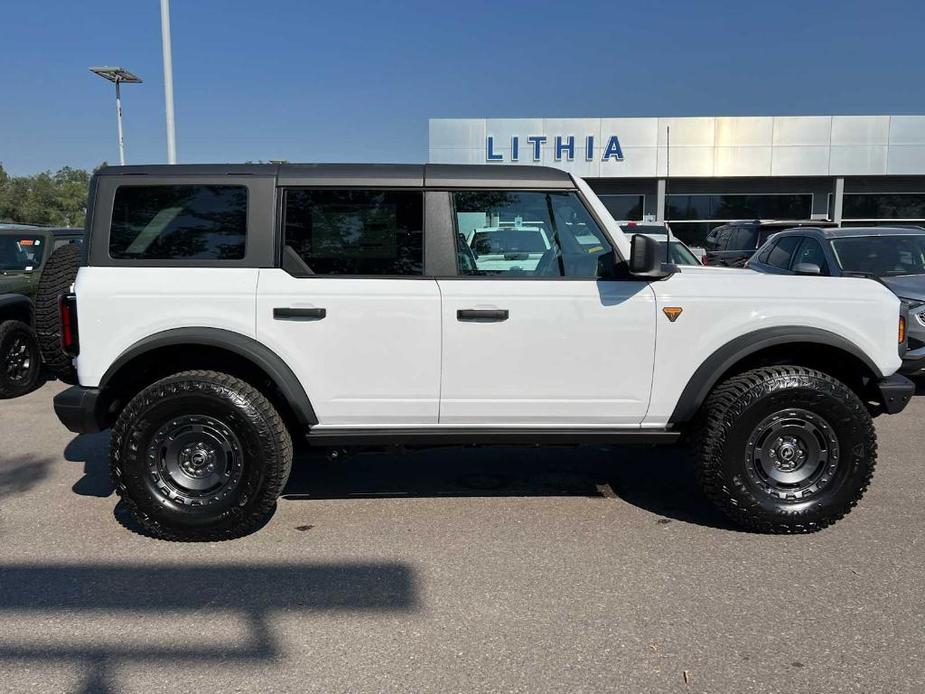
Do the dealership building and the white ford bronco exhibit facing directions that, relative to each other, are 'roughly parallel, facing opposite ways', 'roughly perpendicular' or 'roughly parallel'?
roughly perpendicular

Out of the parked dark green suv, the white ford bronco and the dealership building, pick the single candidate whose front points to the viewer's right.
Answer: the white ford bronco

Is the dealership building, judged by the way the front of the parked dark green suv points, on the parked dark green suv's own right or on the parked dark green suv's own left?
on the parked dark green suv's own right

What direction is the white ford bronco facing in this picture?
to the viewer's right

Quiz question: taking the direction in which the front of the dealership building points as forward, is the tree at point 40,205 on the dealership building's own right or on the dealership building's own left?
on the dealership building's own right

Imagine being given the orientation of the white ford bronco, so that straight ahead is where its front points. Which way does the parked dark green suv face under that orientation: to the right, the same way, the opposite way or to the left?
the opposite way

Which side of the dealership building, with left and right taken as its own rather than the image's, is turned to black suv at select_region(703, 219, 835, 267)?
front

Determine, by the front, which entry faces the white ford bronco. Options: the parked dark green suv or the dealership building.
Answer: the dealership building

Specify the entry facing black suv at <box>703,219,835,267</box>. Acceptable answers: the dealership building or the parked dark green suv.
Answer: the dealership building

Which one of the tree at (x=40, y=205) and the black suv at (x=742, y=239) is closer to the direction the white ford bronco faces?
the black suv

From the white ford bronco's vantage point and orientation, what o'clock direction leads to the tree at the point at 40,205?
The tree is roughly at 8 o'clock from the white ford bronco.

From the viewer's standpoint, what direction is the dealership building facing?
toward the camera

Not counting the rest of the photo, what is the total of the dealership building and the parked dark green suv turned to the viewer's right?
0

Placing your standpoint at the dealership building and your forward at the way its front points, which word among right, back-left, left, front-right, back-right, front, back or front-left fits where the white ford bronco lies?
front
